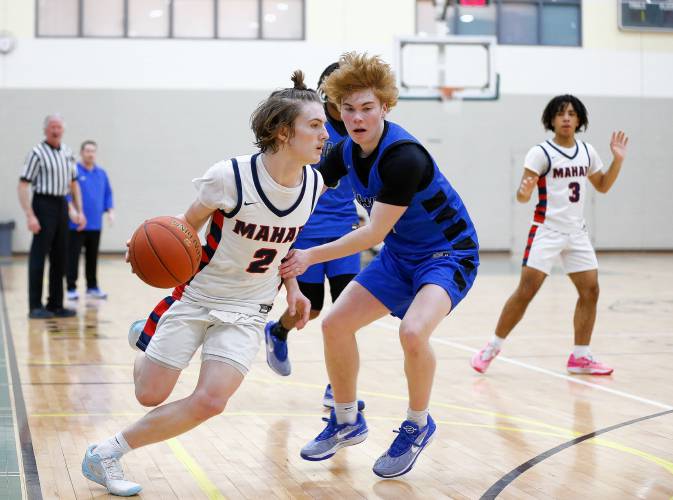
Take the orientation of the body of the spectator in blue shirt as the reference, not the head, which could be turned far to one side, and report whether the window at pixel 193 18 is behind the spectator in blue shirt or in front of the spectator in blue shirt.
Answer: behind

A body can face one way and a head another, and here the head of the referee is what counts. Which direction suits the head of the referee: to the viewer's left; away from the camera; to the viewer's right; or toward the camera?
toward the camera

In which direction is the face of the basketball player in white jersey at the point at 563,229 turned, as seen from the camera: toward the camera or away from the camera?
toward the camera

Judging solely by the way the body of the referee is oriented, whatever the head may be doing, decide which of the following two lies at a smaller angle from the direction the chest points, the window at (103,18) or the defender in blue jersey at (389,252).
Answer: the defender in blue jersey

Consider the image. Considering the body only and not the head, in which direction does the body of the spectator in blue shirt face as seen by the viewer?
toward the camera

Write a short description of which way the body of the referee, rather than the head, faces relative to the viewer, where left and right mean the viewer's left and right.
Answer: facing the viewer and to the right of the viewer

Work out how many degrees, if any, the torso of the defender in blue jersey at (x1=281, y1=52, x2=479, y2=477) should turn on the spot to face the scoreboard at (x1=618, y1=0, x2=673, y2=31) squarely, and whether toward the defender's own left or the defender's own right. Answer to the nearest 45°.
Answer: approximately 135° to the defender's own right

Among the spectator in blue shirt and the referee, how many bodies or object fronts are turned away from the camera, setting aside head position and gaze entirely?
0

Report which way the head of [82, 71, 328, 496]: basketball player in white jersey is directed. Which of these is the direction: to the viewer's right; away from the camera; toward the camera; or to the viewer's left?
to the viewer's right

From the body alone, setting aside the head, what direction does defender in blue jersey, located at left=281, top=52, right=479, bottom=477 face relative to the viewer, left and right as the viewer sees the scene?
facing the viewer and to the left of the viewer
